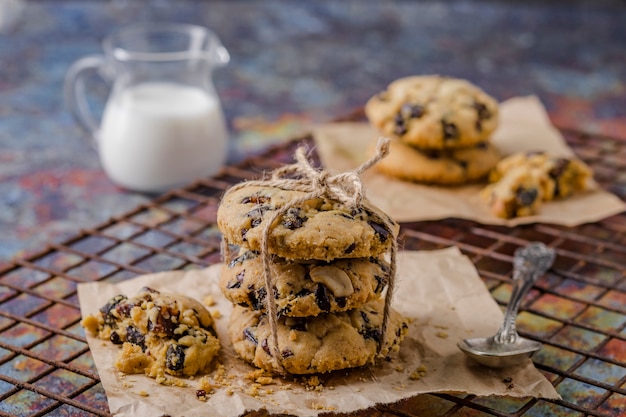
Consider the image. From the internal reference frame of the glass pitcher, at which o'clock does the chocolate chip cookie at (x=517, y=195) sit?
The chocolate chip cookie is roughly at 1 o'clock from the glass pitcher.

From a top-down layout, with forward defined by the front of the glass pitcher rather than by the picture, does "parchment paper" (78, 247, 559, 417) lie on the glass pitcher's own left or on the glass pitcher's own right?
on the glass pitcher's own right

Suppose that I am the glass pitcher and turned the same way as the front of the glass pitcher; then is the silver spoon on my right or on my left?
on my right

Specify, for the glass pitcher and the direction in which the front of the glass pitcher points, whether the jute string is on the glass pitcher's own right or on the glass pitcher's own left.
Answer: on the glass pitcher's own right

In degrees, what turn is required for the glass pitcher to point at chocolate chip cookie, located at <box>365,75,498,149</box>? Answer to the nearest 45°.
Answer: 0° — it already faces it

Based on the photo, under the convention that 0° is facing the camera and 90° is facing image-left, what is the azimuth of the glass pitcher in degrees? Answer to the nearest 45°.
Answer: approximately 270°

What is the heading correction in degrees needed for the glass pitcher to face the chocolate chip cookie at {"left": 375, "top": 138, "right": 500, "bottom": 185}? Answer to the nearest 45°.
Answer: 0° — it already faces it

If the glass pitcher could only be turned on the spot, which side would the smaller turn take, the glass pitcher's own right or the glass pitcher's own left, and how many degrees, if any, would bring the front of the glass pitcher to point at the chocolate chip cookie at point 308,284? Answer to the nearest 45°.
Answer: approximately 90° to the glass pitcher's own right

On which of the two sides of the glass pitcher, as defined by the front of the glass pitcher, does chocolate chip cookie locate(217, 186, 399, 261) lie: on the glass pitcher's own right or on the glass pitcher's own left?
on the glass pitcher's own right

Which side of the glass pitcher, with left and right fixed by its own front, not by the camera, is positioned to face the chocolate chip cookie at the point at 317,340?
right
